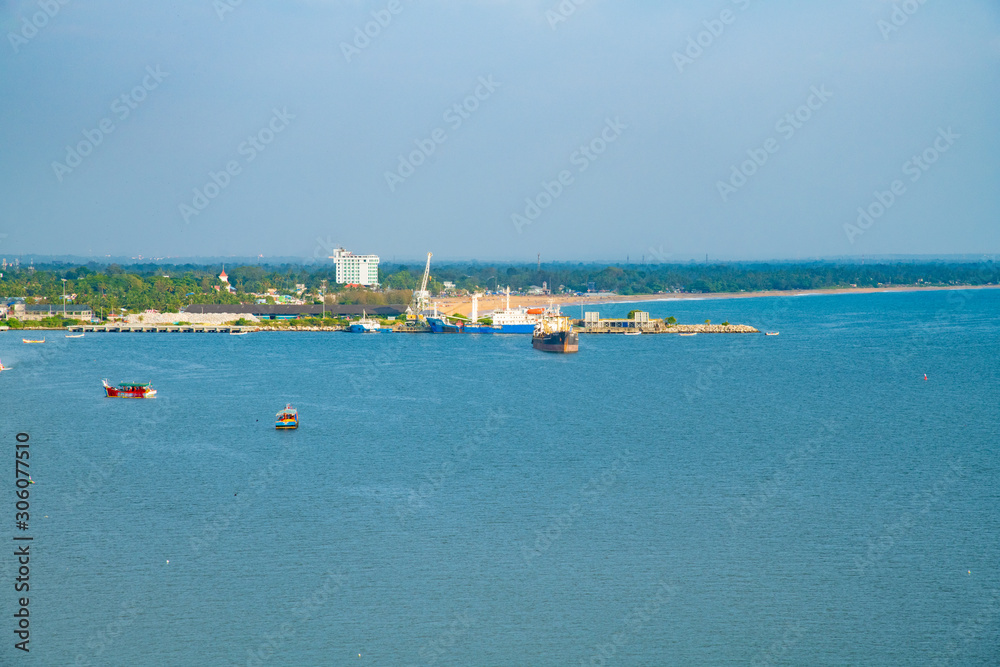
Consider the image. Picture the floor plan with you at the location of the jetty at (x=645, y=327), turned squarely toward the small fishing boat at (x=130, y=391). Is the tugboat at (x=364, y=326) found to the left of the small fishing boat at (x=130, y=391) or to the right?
right

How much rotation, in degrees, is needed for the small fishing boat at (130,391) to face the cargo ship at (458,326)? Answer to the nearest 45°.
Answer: approximately 135° to its right

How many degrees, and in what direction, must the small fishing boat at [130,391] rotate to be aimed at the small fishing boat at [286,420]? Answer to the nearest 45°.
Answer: approximately 135° to its left

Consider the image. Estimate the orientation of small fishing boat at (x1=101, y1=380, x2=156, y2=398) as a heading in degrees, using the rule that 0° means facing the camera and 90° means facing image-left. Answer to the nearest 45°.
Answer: approximately 90°

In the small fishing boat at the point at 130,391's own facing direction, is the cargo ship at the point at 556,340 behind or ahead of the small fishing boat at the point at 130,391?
behind

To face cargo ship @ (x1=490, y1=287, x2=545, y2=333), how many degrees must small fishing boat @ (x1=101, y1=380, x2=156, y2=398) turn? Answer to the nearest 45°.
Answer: approximately 135° to its right
